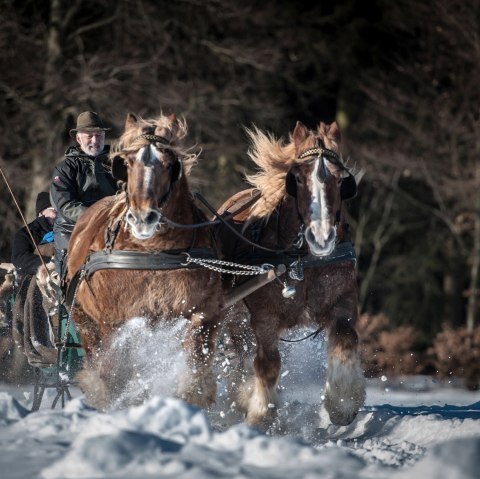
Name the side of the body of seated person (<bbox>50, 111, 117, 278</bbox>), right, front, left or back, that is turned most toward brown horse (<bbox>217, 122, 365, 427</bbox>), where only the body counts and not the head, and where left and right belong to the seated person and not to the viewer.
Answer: front

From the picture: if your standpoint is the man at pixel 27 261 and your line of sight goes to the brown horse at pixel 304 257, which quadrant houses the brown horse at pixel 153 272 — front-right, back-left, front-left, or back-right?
front-right

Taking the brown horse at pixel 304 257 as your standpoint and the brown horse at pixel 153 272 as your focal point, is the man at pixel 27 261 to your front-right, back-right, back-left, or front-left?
front-right

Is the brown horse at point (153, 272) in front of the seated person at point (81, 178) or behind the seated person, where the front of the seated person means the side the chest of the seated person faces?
in front

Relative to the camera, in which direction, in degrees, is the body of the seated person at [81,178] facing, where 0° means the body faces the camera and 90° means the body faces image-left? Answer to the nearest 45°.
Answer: approximately 315°
